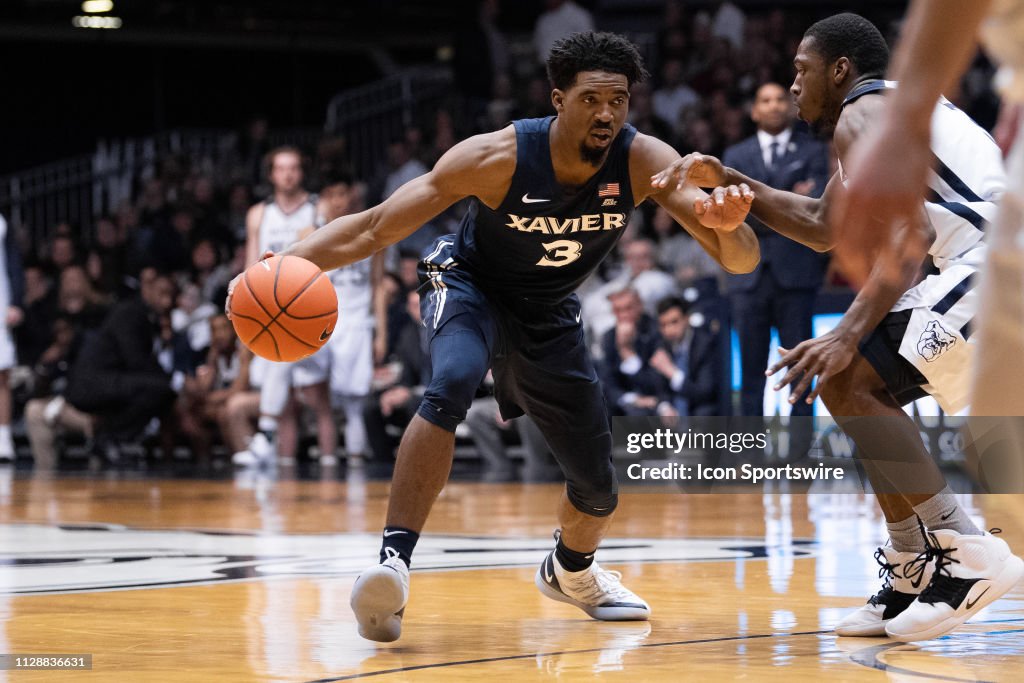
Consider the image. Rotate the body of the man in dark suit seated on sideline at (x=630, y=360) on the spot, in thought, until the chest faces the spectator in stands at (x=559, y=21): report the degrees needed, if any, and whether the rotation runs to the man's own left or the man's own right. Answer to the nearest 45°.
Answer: approximately 180°

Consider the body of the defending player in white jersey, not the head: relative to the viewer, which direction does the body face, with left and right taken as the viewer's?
facing to the left of the viewer

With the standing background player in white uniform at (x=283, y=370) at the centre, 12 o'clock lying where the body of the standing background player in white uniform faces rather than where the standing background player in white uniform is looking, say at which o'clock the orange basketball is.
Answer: The orange basketball is roughly at 12 o'clock from the standing background player in white uniform.

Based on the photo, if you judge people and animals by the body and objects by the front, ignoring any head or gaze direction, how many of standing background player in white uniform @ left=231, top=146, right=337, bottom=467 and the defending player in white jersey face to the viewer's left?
1
